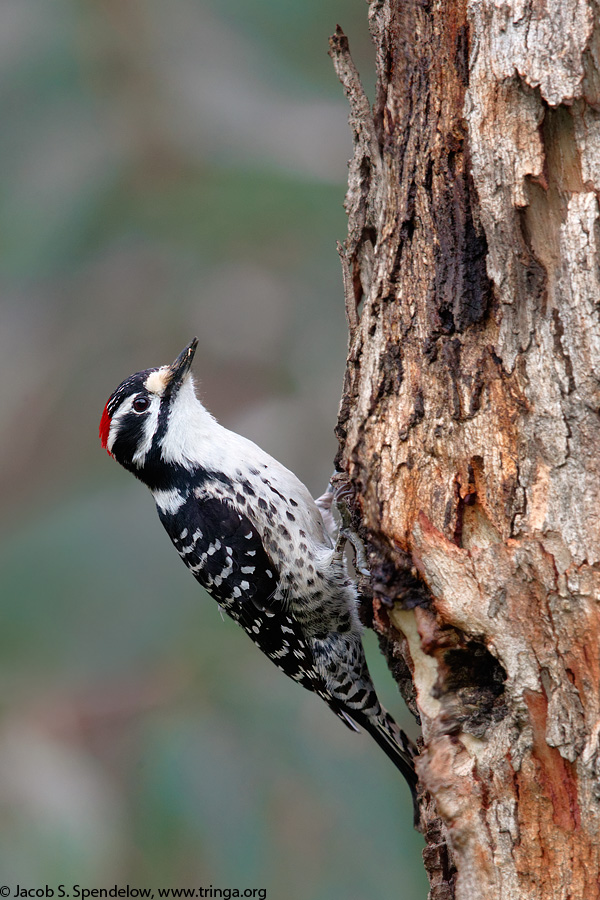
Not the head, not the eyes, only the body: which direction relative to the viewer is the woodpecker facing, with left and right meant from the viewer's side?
facing to the right of the viewer
